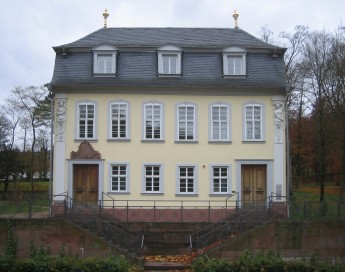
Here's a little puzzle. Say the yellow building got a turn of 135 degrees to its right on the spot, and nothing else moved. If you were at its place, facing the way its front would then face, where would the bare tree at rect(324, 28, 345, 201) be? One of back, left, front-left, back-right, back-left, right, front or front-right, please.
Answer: right

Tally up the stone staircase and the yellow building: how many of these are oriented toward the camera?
2

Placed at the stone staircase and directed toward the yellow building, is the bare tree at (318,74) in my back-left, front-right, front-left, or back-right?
front-right

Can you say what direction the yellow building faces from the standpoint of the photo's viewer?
facing the viewer

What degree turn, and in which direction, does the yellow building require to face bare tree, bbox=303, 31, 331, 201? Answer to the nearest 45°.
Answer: approximately 135° to its left

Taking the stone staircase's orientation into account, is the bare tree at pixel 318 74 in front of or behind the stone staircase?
behind

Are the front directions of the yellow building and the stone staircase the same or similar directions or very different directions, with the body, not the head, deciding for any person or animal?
same or similar directions

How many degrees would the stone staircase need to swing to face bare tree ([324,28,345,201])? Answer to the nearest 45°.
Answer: approximately 135° to its left
